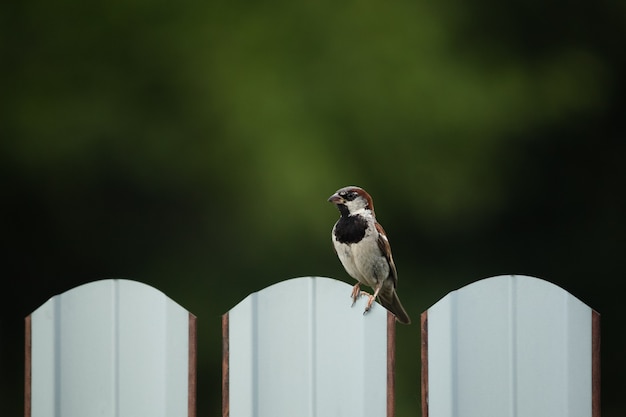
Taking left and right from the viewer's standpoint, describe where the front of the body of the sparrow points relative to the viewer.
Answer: facing the viewer and to the left of the viewer
